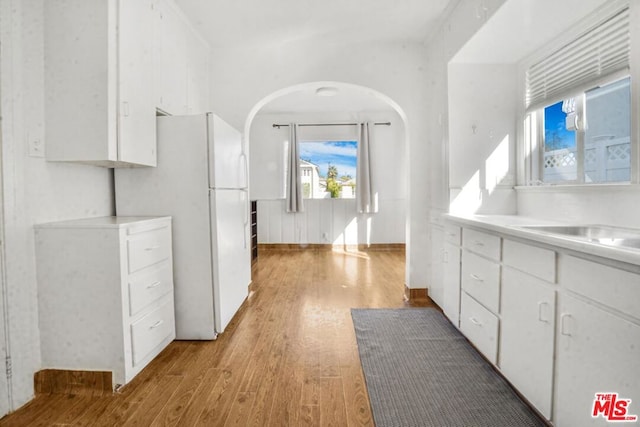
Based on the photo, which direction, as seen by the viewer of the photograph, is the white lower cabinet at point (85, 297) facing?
facing the viewer and to the right of the viewer

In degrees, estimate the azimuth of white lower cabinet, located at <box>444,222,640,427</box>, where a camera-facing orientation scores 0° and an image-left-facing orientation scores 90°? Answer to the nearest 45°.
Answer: approximately 45°

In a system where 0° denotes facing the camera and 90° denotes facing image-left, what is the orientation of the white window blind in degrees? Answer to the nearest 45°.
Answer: approximately 45°

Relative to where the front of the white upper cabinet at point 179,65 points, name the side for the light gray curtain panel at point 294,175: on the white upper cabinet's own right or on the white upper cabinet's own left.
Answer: on the white upper cabinet's own left

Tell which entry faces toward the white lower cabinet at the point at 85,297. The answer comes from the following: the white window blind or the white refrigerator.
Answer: the white window blind

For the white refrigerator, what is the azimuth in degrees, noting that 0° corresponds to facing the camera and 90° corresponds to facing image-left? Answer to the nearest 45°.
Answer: approximately 270°

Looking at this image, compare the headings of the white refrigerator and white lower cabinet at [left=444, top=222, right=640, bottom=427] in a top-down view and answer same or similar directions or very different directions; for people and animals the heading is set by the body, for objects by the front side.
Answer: very different directions

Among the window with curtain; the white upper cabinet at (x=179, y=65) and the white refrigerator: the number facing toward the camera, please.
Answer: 1

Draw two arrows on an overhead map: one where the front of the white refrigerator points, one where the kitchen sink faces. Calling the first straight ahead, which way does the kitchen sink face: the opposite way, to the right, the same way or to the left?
the opposite way

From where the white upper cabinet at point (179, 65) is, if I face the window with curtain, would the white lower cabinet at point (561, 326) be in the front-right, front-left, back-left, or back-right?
back-right

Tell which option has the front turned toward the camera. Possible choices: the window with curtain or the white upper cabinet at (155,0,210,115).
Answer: the window with curtain

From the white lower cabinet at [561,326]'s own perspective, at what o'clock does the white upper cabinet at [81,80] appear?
The white upper cabinet is roughly at 1 o'clock from the white lower cabinet.

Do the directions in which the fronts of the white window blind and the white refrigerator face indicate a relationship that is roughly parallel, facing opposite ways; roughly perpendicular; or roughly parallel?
roughly parallel, facing opposite ways

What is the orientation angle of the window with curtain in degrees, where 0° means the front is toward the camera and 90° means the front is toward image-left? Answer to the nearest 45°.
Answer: approximately 0°

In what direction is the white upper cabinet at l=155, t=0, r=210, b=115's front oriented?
to the viewer's right
